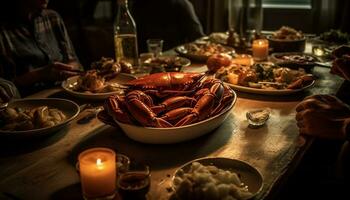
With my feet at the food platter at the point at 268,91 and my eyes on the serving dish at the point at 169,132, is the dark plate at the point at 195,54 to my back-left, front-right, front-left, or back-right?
back-right

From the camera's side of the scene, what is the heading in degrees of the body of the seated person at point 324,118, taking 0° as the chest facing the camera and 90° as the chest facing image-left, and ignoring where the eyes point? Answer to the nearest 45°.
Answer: approximately 90°

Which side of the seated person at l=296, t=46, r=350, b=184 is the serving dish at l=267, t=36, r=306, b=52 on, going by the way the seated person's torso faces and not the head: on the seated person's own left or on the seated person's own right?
on the seated person's own right

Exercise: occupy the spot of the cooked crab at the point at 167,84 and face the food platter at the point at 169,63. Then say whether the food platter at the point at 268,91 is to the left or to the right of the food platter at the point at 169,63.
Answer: right

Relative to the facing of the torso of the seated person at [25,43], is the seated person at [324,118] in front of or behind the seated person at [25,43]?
in front

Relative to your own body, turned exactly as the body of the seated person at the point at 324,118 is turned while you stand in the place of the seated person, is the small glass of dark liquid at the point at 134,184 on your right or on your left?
on your left

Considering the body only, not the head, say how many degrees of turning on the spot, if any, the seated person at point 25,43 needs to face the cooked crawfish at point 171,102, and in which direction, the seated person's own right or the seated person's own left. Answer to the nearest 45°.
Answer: approximately 45° to the seated person's own right

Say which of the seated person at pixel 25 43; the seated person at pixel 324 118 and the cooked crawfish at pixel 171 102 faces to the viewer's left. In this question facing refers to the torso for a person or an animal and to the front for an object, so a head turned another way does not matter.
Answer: the seated person at pixel 324 118

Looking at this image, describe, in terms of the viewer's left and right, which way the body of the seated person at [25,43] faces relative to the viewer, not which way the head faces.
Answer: facing the viewer and to the right of the viewer

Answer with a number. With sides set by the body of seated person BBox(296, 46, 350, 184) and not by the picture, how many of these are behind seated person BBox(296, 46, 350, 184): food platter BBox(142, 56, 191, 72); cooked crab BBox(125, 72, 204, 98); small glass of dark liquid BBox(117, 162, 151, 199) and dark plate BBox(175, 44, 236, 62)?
0

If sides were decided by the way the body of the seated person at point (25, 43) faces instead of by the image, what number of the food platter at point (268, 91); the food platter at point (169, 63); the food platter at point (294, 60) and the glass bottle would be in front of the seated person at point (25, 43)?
4

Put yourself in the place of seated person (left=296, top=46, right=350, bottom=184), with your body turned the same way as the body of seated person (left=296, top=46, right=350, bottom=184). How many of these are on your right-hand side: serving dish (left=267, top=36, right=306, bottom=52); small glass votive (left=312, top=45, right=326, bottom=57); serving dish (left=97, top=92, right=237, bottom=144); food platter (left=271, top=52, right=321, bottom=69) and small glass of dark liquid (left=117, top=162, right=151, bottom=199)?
3

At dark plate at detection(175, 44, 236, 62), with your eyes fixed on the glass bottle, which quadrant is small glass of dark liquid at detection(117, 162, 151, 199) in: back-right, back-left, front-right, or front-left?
front-left
